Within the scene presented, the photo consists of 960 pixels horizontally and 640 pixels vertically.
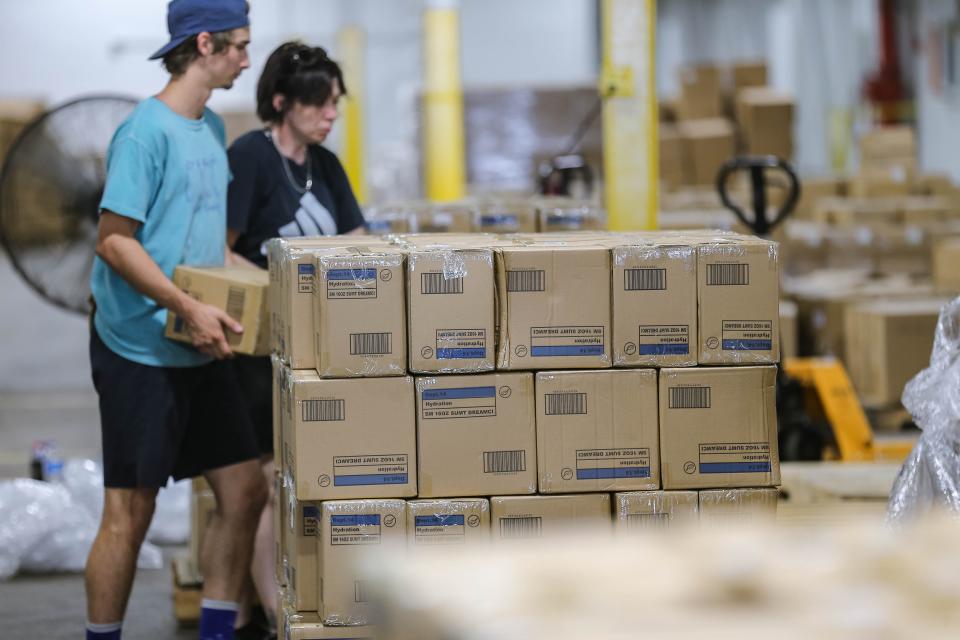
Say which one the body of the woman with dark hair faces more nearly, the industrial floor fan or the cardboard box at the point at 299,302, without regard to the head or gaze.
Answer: the cardboard box

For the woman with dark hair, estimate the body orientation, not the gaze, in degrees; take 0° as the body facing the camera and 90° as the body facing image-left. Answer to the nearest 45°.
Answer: approximately 315°

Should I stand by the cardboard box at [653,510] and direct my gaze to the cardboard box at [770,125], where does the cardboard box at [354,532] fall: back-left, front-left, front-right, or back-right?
back-left

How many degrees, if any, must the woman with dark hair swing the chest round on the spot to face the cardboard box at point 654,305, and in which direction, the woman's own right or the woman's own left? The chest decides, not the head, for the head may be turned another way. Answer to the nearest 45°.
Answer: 0° — they already face it

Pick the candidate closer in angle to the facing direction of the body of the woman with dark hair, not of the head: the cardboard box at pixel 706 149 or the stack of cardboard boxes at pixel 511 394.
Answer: the stack of cardboard boxes

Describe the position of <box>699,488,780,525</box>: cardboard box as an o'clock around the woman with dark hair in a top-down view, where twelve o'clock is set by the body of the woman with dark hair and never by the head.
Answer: The cardboard box is roughly at 12 o'clock from the woman with dark hair.

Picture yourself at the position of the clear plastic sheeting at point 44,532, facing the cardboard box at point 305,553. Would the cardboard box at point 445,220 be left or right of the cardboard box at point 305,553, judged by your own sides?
left

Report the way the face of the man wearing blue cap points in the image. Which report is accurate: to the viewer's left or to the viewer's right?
to the viewer's right
